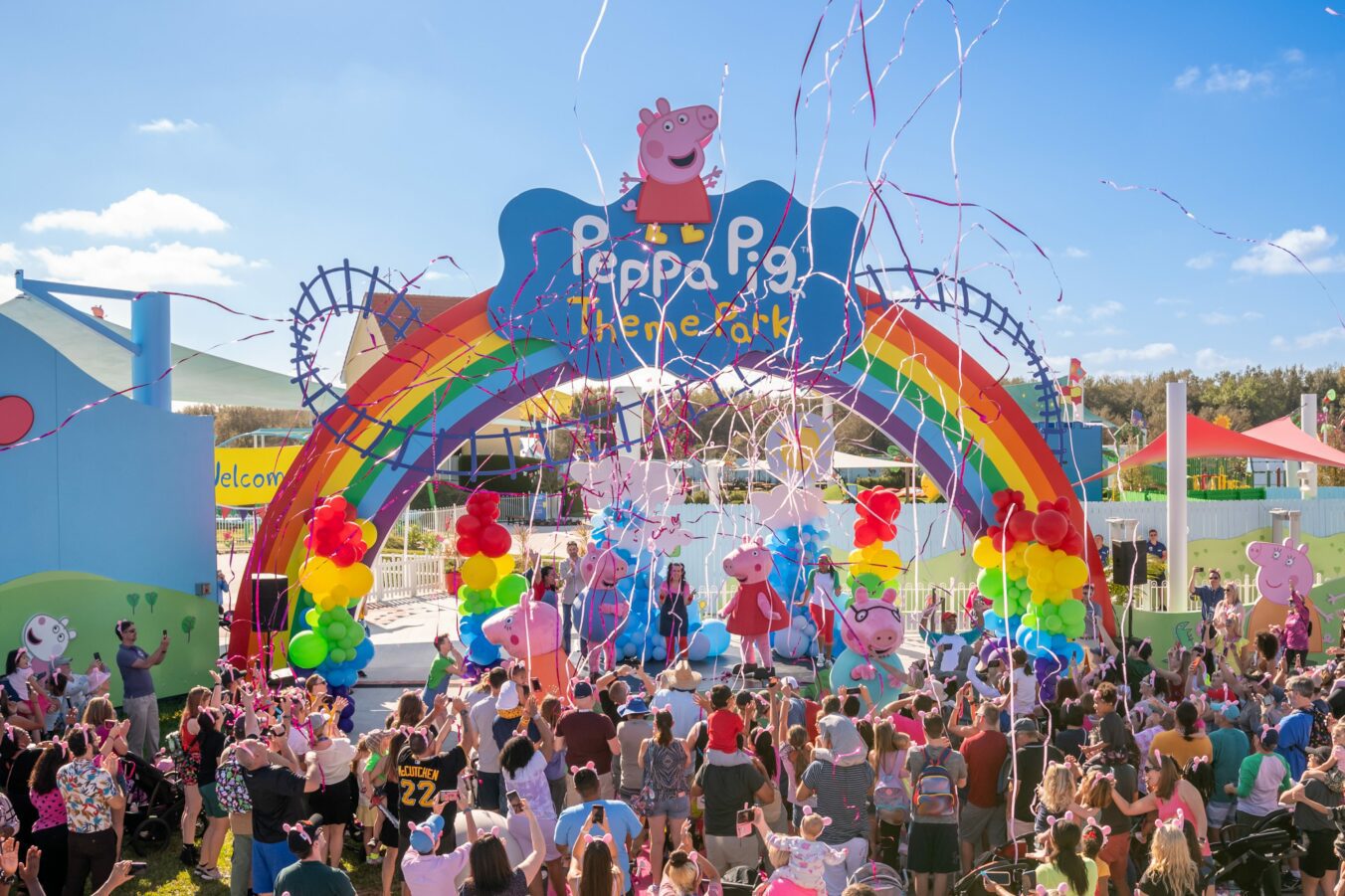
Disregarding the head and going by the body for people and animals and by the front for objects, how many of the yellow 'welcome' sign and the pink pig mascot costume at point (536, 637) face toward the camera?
1

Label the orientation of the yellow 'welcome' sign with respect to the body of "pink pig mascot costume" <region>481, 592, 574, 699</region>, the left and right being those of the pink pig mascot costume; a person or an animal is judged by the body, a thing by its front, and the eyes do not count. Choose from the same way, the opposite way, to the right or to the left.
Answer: to the left

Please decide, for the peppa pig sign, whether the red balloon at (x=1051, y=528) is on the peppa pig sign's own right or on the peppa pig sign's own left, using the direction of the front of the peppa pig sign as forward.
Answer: on the peppa pig sign's own left

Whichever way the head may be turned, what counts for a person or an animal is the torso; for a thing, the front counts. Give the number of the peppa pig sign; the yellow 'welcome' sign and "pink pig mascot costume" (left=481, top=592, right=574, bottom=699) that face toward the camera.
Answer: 2

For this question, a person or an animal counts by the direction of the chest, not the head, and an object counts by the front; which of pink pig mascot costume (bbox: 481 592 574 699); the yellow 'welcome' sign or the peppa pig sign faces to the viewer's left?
the pink pig mascot costume

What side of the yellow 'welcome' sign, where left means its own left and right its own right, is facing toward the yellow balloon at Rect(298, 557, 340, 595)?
front

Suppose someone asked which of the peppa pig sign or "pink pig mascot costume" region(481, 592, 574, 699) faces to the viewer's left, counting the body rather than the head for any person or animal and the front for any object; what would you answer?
the pink pig mascot costume

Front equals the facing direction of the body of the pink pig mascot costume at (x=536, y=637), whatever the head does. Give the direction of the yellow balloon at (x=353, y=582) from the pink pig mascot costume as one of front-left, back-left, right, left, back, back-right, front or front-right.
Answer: front-right
